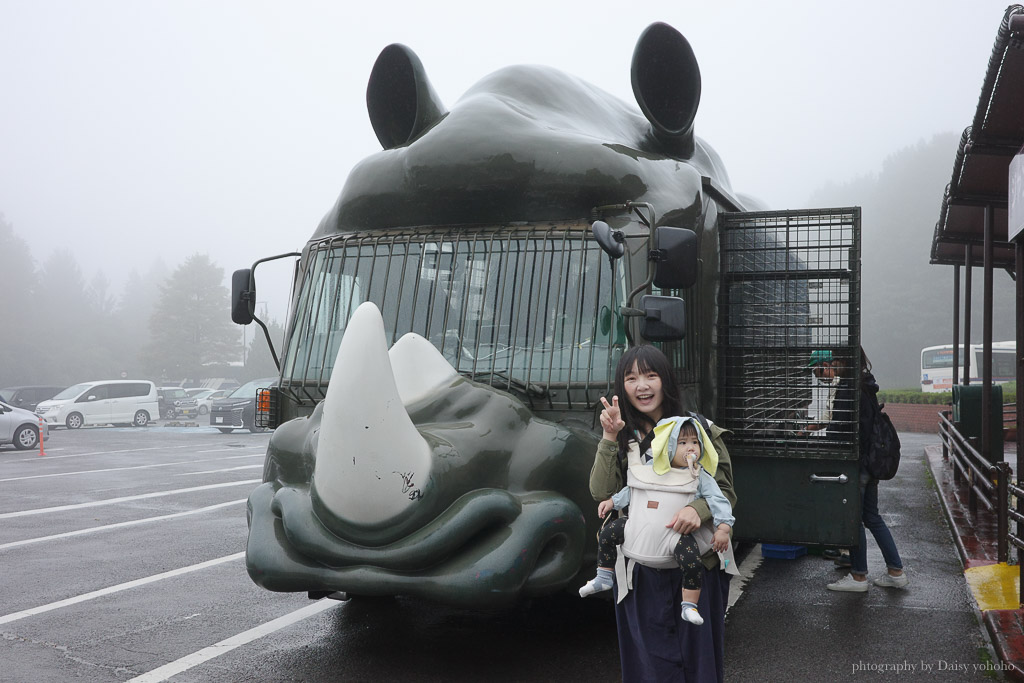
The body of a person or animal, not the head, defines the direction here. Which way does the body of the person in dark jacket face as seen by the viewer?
to the viewer's left

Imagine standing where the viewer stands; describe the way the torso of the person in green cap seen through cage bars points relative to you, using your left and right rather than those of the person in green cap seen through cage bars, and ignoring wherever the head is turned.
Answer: facing to the left of the viewer

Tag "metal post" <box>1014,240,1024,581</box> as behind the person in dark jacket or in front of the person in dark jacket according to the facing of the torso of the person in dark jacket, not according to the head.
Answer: behind

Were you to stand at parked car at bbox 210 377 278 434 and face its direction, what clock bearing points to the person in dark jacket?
The person in dark jacket is roughly at 10 o'clock from the parked car.

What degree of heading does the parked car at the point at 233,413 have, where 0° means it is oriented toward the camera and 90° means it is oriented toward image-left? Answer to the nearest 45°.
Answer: approximately 45°

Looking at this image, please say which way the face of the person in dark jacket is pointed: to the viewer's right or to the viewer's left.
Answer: to the viewer's left

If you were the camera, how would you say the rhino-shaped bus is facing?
facing the viewer and to the left of the viewer

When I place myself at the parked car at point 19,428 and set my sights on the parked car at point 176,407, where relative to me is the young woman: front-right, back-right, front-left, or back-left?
back-right

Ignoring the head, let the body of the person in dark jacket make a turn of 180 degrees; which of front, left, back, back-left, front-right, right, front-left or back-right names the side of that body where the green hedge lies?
left

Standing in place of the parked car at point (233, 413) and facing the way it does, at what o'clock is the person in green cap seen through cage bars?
The person in green cap seen through cage bars is roughly at 10 o'clock from the parked car.

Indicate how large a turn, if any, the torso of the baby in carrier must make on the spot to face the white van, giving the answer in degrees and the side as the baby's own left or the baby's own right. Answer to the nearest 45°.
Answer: approximately 135° to the baby's own right

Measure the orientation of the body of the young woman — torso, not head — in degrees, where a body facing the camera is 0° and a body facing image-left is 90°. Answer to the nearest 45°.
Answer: approximately 0°

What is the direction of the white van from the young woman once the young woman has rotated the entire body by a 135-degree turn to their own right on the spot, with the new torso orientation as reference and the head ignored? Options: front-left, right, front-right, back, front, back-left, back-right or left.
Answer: front

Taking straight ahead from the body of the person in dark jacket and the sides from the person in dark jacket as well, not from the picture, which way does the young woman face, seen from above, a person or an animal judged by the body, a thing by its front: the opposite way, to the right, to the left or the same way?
to the left
